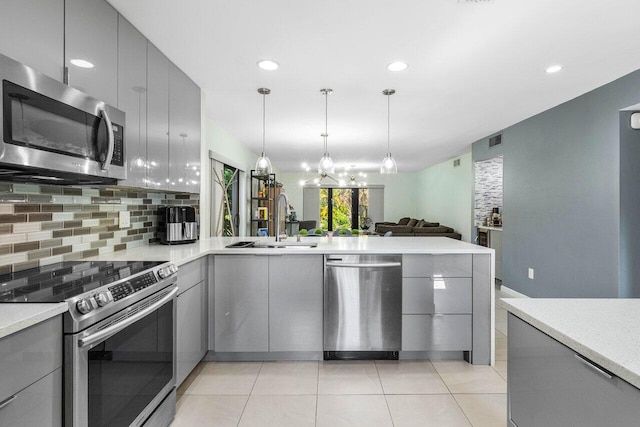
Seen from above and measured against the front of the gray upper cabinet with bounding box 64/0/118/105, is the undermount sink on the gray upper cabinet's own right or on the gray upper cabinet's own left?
on the gray upper cabinet's own left

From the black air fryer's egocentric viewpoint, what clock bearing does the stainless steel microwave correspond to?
The stainless steel microwave is roughly at 2 o'clock from the black air fryer.

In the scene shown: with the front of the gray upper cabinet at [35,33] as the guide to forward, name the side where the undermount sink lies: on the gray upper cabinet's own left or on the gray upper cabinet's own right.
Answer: on the gray upper cabinet's own left

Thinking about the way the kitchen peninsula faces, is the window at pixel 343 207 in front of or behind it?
behind

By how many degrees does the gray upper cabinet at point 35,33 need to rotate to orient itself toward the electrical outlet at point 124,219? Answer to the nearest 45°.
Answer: approximately 90° to its left

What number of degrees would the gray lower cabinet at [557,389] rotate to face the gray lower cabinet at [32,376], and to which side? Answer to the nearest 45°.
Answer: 0° — it already faces it

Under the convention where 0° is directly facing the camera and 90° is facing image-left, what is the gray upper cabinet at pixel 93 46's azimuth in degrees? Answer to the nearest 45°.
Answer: approximately 315°

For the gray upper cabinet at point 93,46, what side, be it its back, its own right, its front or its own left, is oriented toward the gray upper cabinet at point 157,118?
left

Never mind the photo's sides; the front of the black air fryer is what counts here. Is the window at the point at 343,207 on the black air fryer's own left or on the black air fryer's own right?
on the black air fryer's own left

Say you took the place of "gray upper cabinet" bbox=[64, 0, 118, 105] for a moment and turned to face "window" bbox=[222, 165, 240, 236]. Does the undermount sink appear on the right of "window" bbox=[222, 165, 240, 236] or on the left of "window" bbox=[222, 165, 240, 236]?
right

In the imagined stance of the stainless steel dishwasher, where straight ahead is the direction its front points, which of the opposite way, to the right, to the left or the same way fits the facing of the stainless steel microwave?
to the left
